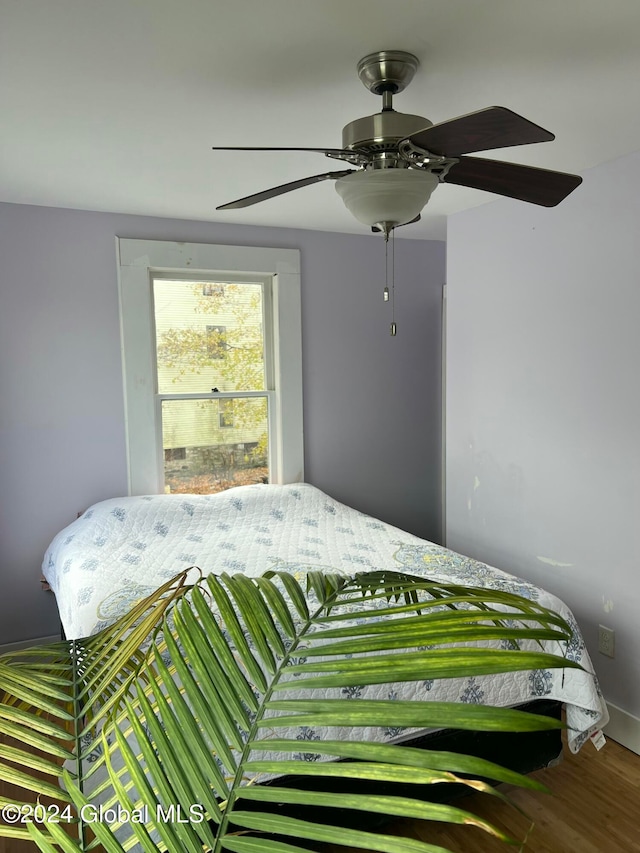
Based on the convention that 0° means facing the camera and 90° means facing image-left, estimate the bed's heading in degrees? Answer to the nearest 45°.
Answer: approximately 315°

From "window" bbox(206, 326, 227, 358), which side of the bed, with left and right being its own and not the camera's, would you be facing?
back

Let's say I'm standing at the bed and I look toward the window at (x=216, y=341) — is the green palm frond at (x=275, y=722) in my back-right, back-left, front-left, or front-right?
back-left

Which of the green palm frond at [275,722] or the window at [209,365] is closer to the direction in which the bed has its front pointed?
the green palm frond

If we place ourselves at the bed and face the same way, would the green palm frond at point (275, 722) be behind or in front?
in front

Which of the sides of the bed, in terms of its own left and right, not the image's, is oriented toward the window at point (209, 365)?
back

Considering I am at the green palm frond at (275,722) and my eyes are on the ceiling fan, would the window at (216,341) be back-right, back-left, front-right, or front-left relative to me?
front-left

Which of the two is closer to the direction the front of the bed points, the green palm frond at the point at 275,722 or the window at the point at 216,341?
the green palm frond
